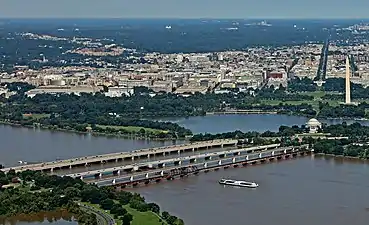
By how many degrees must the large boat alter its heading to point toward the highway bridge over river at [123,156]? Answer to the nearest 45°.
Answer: approximately 135° to its left

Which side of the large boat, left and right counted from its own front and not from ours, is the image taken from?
right

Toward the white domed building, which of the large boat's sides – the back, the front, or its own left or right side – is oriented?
left

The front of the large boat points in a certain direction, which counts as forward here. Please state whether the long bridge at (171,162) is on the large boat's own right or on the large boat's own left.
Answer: on the large boat's own left
